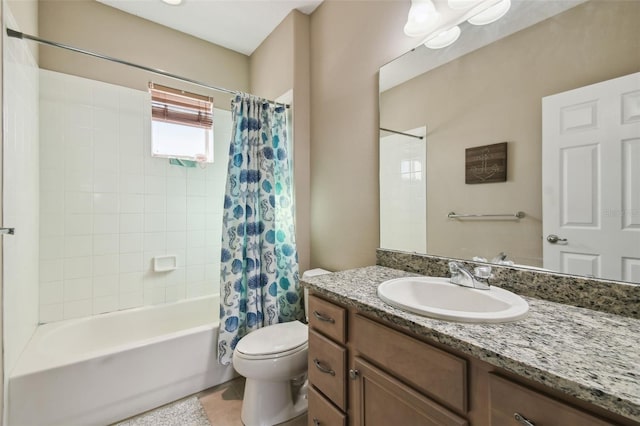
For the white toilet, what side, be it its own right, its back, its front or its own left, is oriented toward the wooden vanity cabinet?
left

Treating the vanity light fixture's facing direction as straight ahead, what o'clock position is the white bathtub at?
The white bathtub is roughly at 1 o'clock from the vanity light fixture.
